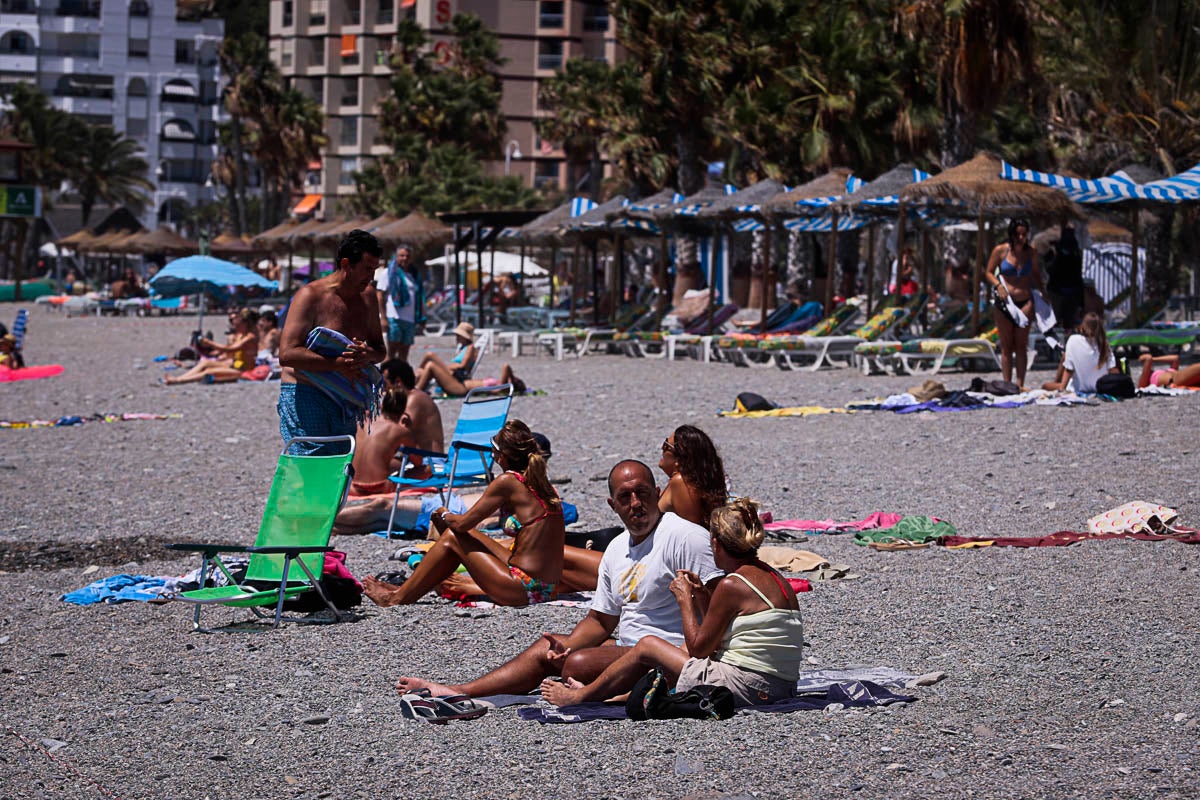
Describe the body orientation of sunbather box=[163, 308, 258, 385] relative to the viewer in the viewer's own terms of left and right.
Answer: facing to the left of the viewer

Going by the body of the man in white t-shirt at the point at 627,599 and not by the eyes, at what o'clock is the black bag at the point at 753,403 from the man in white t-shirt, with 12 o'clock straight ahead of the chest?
The black bag is roughly at 5 o'clock from the man in white t-shirt.

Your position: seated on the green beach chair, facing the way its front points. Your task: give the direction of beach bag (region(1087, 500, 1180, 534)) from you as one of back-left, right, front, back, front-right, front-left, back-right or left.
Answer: back-left

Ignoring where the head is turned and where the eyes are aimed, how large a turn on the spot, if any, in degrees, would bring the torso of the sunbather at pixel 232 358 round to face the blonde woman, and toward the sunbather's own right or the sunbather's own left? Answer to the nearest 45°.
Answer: approximately 90° to the sunbather's own left

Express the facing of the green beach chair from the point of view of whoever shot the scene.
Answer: facing the viewer and to the left of the viewer

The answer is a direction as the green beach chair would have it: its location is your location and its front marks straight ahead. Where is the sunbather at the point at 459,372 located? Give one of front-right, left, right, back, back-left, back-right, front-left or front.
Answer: back-right

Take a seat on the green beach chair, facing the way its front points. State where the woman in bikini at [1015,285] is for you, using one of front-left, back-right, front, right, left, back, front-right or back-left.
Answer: back

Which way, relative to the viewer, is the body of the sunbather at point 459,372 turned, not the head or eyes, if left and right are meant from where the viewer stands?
facing to the left of the viewer

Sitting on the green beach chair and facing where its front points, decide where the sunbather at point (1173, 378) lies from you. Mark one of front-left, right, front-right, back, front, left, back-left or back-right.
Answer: back

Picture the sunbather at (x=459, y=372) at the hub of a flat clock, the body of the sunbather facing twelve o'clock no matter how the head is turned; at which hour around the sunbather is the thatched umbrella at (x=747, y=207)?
The thatched umbrella is roughly at 4 o'clock from the sunbather.

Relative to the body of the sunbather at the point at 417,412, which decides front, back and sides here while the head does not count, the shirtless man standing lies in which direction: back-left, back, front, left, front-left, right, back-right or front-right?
left

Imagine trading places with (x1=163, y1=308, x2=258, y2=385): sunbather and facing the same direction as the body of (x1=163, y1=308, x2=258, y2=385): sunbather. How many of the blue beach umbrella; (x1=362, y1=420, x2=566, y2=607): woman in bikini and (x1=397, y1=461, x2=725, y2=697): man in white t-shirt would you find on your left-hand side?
2
